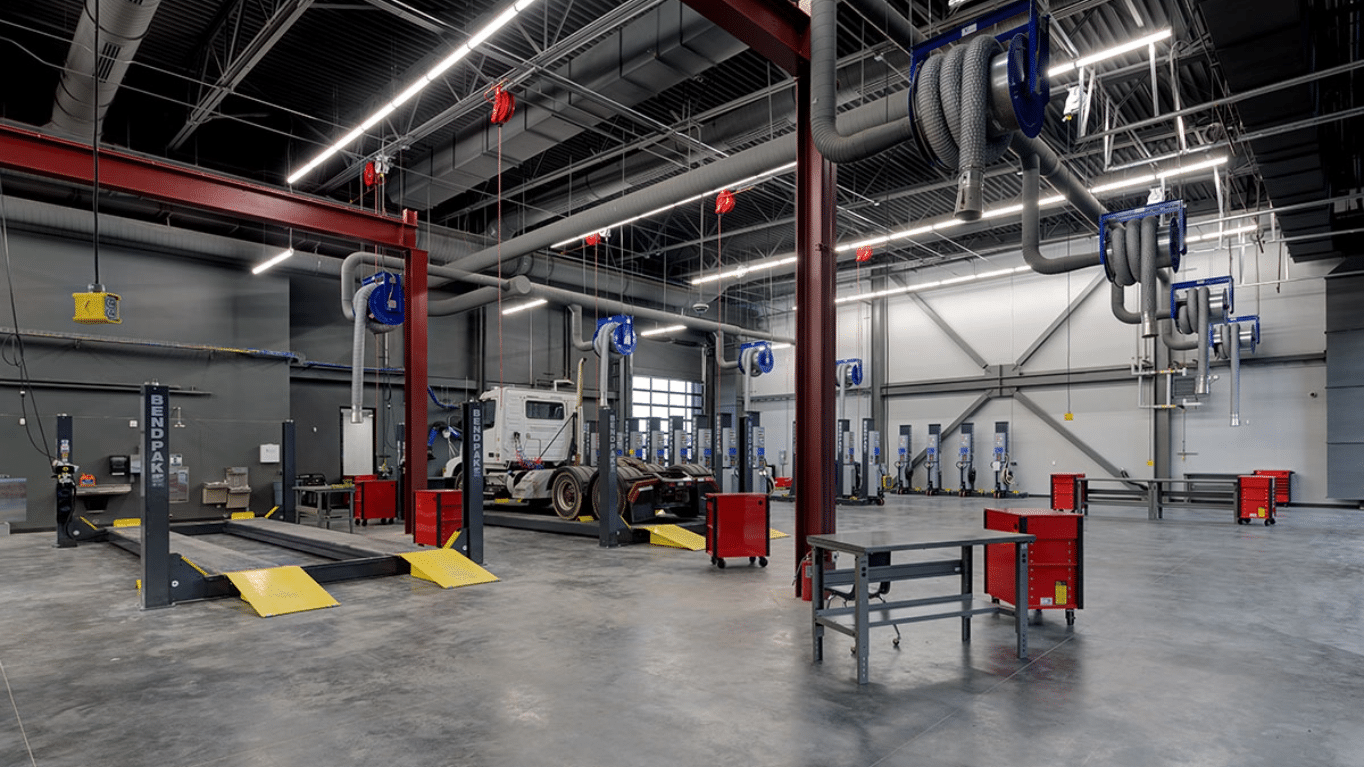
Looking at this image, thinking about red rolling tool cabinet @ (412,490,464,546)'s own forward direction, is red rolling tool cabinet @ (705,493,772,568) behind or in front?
in front

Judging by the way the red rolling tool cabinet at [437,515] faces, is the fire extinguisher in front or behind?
in front

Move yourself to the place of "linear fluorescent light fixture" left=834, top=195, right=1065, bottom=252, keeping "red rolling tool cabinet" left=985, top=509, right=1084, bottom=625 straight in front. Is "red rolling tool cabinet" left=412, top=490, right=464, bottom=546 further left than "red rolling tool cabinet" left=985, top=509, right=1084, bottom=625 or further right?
right

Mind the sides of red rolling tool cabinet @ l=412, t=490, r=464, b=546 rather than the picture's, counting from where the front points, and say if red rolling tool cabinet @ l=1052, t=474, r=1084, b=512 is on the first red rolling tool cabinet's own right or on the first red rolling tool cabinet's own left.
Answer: on the first red rolling tool cabinet's own left

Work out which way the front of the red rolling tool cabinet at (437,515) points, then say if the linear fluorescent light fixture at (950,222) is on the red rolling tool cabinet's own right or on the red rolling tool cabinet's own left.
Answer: on the red rolling tool cabinet's own left

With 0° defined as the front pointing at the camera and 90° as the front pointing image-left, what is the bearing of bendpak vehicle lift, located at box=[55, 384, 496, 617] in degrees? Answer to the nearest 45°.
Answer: approximately 315°

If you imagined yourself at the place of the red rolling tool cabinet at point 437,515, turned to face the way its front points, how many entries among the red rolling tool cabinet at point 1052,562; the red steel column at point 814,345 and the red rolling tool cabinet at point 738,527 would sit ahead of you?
3

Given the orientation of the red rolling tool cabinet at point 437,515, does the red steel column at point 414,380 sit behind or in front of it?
behind
